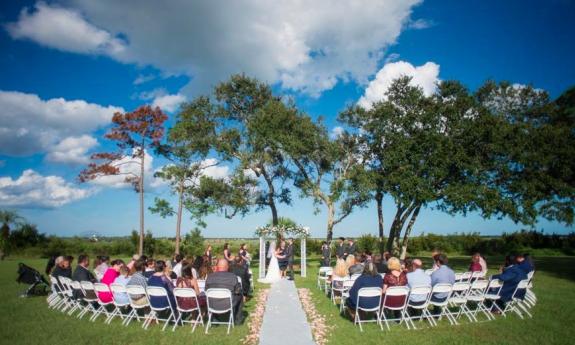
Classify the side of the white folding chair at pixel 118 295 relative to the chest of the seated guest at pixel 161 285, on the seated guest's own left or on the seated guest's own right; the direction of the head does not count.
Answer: on the seated guest's own left

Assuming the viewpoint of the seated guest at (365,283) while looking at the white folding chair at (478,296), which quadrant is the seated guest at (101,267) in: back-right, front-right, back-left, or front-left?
back-left

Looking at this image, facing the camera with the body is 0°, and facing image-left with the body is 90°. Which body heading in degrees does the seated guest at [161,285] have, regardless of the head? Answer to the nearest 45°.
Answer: approximately 225°

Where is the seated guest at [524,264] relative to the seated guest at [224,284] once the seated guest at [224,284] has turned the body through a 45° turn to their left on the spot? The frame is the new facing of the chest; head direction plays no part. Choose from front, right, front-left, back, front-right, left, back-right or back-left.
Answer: back-right

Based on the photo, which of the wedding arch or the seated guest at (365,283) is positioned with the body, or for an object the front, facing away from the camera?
the seated guest

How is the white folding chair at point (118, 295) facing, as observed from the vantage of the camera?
facing away from the viewer and to the right of the viewer

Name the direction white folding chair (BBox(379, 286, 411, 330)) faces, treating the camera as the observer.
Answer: facing away from the viewer

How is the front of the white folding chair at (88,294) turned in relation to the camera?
facing away from the viewer and to the right of the viewer

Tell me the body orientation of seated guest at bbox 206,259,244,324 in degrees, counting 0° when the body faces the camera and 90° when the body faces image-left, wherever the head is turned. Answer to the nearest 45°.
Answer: approximately 180°

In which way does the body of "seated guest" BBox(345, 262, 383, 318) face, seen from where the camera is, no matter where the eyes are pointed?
away from the camera
